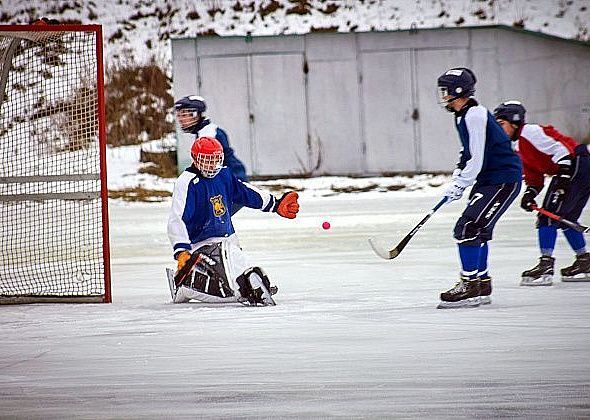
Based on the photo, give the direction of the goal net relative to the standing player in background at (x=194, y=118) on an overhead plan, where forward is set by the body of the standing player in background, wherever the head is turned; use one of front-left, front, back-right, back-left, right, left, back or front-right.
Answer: front

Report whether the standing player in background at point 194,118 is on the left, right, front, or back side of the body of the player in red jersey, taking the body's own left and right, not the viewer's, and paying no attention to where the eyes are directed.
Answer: front

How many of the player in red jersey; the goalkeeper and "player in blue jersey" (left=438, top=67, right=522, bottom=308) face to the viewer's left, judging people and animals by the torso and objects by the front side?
2

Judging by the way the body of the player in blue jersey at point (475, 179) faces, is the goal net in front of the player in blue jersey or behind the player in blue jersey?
in front

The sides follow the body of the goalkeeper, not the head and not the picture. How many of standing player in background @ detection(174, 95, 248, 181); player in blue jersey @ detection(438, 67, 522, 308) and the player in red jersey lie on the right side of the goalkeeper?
0

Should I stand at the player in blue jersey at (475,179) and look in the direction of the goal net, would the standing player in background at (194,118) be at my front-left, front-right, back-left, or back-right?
front-right

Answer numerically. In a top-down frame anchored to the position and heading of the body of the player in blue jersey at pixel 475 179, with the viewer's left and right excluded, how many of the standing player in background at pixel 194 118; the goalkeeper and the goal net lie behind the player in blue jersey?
0

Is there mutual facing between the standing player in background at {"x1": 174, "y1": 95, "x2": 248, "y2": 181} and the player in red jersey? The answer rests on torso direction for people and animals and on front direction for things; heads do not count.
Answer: no

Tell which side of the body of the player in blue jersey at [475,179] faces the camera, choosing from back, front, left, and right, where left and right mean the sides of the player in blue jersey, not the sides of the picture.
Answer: left

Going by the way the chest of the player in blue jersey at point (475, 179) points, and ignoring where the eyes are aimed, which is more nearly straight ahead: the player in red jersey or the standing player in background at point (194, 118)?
the standing player in background

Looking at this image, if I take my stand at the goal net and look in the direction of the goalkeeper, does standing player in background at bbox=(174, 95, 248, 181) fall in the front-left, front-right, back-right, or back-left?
front-left

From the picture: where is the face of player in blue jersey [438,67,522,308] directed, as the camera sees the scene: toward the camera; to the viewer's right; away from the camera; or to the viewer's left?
to the viewer's left

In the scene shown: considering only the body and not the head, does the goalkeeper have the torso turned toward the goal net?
no

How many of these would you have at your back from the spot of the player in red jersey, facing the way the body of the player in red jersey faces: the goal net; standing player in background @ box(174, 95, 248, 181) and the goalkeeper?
0

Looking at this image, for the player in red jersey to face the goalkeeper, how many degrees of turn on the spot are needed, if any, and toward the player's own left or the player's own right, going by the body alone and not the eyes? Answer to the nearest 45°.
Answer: approximately 45° to the player's own left
